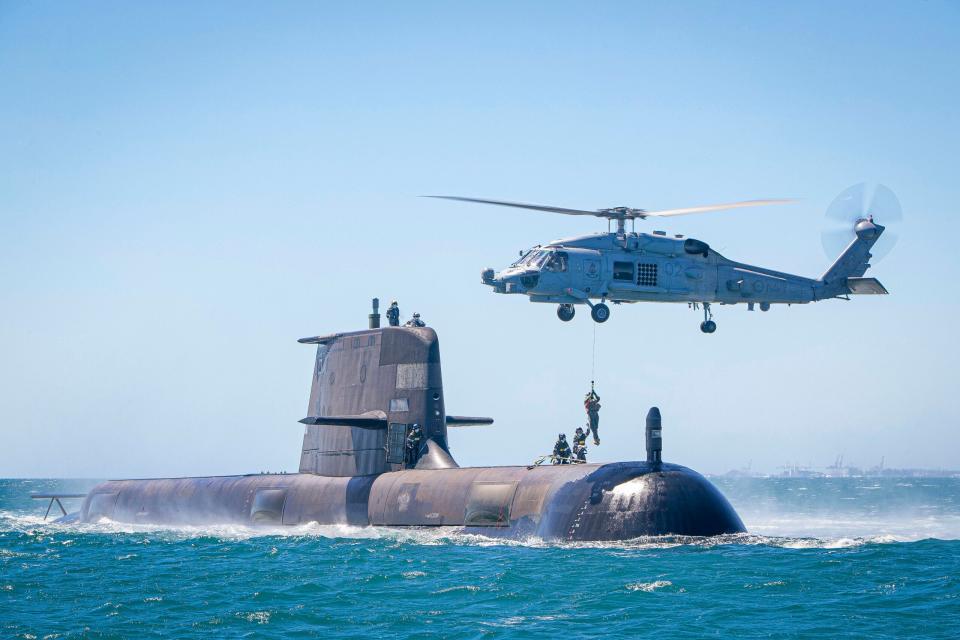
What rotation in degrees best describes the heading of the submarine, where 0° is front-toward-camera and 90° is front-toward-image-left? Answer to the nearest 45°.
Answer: approximately 315°
